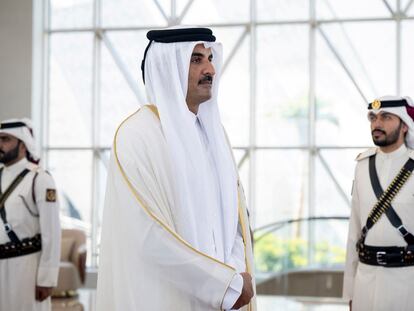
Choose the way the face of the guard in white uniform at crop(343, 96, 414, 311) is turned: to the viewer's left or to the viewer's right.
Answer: to the viewer's left

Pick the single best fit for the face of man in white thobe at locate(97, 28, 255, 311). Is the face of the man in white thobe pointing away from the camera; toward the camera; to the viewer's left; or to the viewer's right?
to the viewer's right

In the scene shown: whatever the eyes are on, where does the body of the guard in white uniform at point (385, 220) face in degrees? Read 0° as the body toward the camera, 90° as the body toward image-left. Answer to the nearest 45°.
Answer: approximately 45°

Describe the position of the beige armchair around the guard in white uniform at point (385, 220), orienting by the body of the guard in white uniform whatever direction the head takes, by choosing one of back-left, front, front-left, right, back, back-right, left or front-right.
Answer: right

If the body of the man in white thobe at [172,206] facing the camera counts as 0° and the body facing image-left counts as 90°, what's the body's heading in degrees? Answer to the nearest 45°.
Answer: approximately 315°

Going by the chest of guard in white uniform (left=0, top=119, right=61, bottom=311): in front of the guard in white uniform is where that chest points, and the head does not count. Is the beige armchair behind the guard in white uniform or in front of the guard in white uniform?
behind

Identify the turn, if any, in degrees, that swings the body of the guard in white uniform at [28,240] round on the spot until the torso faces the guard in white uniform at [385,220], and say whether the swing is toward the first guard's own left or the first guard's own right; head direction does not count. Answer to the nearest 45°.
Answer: approximately 135° to the first guard's own left

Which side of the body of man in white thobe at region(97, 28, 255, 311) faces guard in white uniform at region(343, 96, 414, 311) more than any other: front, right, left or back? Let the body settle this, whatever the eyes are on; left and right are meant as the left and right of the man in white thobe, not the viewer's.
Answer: left

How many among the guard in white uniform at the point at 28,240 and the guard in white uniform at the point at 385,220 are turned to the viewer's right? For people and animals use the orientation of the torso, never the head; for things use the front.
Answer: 0
